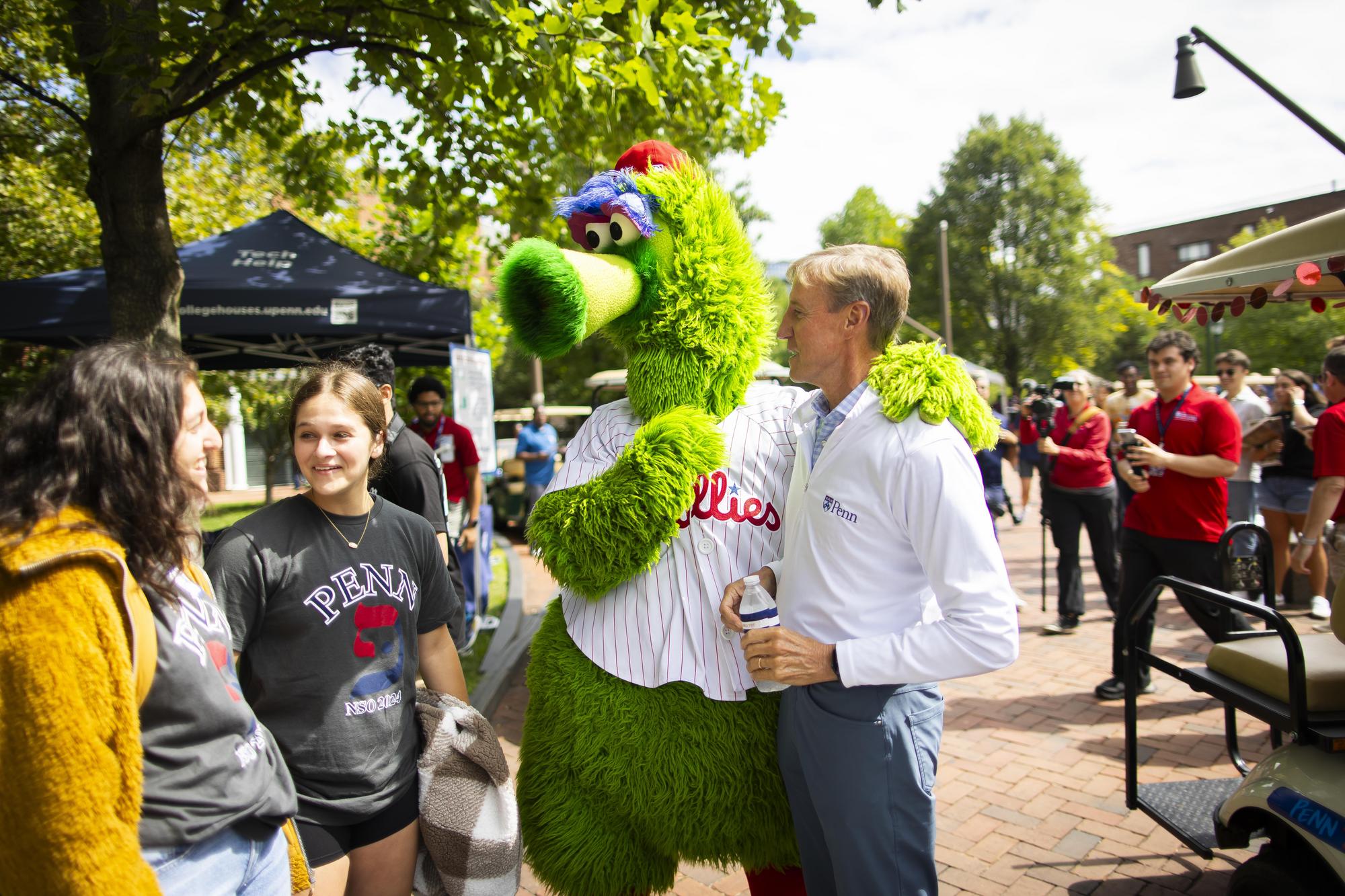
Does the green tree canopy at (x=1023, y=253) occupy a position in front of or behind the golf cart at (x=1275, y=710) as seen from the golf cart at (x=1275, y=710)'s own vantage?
behind

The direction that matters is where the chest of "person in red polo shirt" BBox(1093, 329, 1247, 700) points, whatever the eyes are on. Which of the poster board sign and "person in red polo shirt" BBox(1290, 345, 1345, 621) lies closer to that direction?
the poster board sign

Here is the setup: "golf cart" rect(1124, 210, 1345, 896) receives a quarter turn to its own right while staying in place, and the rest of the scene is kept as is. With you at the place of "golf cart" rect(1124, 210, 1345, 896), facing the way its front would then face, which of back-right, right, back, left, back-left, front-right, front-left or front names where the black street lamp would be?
back-right

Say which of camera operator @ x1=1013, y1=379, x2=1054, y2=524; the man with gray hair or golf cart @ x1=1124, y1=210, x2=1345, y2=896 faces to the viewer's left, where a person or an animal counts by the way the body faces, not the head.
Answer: the man with gray hair

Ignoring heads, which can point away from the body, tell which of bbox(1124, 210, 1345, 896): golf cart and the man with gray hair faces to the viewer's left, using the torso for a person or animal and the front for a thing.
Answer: the man with gray hair

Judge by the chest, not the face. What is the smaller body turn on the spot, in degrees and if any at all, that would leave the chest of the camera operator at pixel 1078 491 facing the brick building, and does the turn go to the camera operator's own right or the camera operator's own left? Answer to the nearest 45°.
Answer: approximately 135° to the camera operator's own right

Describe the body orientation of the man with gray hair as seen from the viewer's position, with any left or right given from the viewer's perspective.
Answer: facing to the left of the viewer
